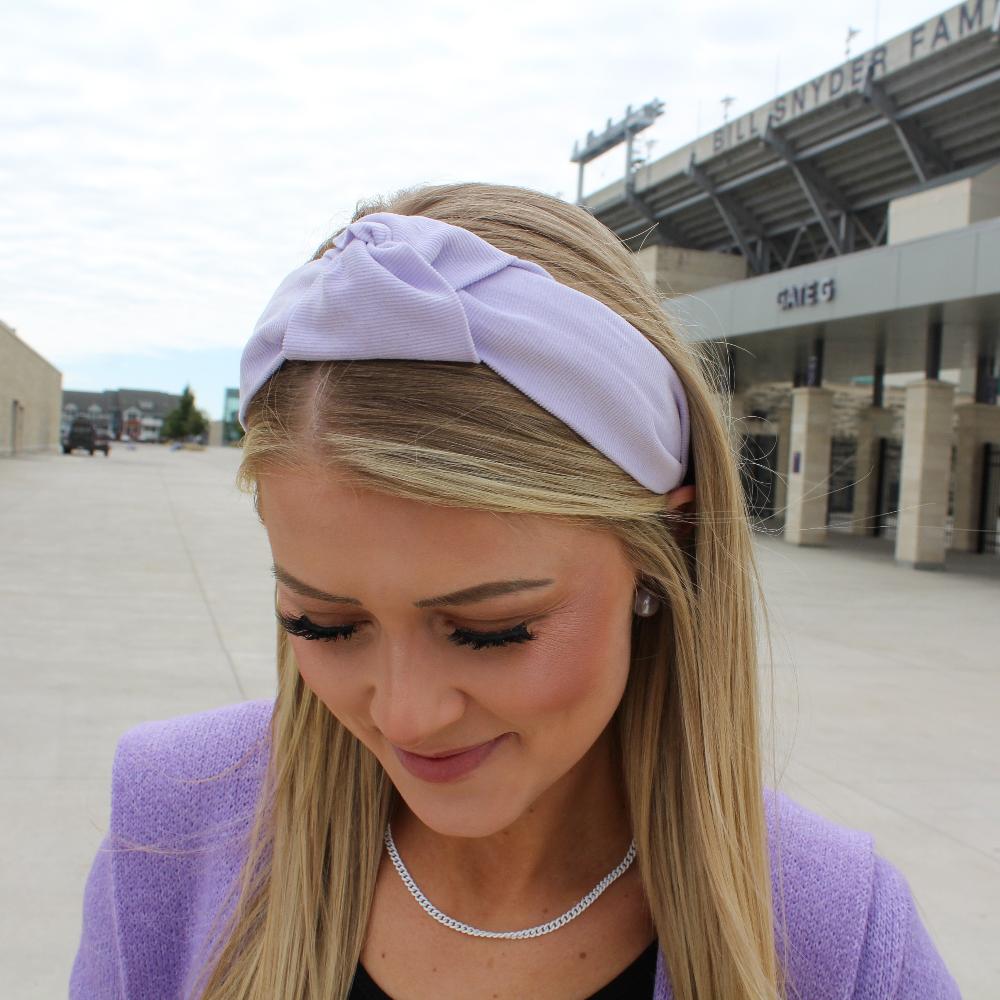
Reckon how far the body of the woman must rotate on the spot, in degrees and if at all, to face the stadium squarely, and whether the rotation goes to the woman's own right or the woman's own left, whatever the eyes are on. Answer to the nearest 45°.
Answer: approximately 180°

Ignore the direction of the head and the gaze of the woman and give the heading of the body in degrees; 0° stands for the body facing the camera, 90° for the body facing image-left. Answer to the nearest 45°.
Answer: approximately 0°
